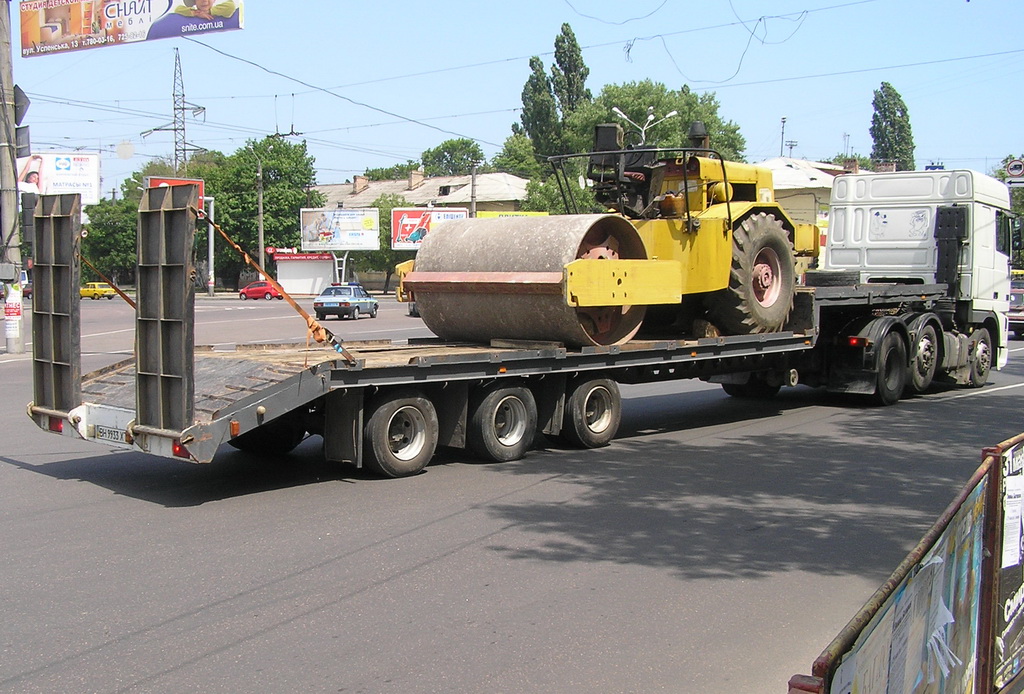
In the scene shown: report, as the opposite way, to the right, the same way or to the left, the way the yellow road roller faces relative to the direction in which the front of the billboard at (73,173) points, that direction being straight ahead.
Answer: to the right

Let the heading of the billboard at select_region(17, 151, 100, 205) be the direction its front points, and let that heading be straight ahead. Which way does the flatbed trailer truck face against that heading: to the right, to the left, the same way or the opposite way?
to the left

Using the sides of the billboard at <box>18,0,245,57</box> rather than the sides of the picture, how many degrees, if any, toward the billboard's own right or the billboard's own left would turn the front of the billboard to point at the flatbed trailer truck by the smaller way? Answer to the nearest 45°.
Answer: approximately 45° to the billboard's own left

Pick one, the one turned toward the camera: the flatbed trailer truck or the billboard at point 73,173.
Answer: the billboard

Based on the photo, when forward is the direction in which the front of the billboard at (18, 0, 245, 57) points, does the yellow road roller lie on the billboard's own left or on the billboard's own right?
on the billboard's own left

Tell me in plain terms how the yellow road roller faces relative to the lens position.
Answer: facing the viewer and to the left of the viewer

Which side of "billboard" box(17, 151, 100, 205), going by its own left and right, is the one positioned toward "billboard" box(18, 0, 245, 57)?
front

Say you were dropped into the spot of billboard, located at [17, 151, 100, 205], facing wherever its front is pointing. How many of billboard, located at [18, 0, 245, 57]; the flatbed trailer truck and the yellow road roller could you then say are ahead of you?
3

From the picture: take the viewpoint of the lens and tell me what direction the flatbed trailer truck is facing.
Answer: facing away from the viewer and to the right of the viewer

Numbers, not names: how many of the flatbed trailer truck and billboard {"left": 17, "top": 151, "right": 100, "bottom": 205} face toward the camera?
1

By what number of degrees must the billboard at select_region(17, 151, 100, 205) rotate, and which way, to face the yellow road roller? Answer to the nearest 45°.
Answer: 0° — it already faces it

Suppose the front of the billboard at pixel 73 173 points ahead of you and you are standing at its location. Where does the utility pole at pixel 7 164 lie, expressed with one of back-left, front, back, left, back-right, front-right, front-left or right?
front

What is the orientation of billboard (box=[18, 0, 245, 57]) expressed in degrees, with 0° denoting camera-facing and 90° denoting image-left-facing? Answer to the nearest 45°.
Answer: approximately 45°

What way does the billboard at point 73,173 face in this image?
toward the camera
